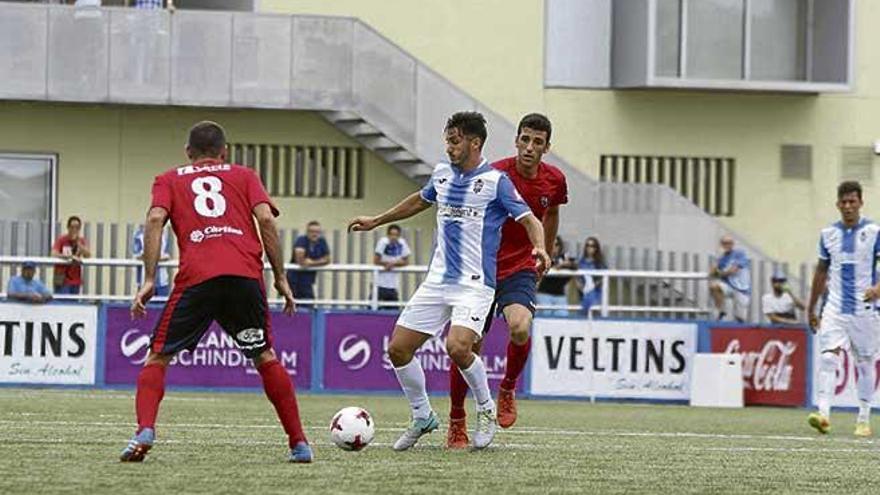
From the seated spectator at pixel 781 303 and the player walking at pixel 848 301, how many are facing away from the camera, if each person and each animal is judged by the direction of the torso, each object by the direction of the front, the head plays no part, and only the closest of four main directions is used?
0

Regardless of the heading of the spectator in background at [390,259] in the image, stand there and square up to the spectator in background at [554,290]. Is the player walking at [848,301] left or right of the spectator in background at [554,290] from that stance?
right

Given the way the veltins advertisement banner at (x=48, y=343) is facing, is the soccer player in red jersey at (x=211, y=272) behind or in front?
in front

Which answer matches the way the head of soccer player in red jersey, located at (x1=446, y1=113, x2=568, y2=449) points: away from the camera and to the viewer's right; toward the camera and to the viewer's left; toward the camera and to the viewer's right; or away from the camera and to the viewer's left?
toward the camera and to the viewer's left

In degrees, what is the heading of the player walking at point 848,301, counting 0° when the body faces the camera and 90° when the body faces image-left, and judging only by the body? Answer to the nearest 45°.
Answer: approximately 0°

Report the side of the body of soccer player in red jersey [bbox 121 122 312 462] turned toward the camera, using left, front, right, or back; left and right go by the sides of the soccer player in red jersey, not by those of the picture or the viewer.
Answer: back

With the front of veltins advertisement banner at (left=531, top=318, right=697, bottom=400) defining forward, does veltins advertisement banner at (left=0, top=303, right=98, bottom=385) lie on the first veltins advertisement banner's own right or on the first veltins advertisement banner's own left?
on the first veltins advertisement banner's own right
